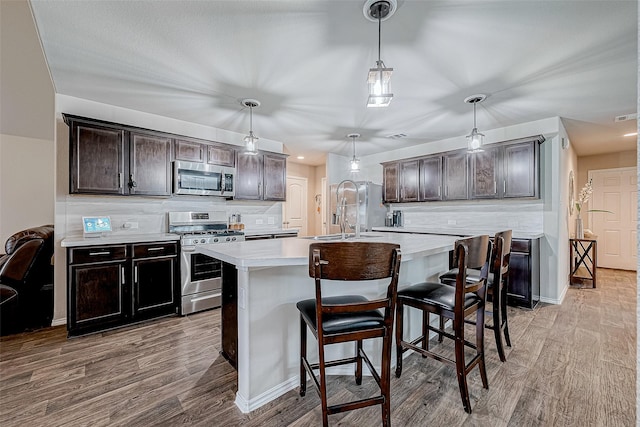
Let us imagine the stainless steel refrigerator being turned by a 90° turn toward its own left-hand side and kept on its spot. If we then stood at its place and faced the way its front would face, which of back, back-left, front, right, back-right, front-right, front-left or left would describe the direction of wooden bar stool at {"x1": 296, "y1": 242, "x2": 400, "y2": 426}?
front-right

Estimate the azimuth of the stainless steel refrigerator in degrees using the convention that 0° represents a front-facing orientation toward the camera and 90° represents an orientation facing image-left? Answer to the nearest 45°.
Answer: approximately 45°

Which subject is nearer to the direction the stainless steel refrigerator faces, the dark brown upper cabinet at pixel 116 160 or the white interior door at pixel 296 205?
the dark brown upper cabinet

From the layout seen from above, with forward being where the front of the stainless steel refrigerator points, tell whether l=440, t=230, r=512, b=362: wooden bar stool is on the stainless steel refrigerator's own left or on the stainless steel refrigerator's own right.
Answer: on the stainless steel refrigerator's own left

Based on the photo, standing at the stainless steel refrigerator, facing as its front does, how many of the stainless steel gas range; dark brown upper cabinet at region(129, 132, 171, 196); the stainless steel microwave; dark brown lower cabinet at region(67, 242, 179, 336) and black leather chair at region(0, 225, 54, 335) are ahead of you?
5

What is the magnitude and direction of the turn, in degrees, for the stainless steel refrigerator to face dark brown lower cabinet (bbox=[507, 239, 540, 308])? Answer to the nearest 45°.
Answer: approximately 90° to its left

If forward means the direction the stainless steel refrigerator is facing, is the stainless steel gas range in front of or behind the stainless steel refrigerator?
in front
